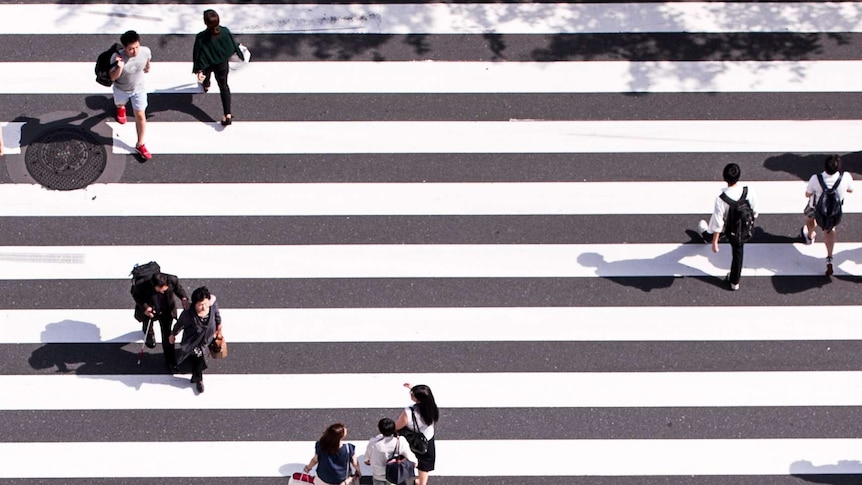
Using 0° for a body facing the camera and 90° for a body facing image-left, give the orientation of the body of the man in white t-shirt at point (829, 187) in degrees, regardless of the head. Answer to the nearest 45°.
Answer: approximately 180°

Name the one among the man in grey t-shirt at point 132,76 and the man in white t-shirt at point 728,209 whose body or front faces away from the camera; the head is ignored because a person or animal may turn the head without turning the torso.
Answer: the man in white t-shirt at point 728,209

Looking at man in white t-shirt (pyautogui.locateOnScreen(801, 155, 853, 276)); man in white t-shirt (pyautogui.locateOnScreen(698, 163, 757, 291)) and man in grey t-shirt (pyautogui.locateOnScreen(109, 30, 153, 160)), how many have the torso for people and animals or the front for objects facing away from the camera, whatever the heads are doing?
2

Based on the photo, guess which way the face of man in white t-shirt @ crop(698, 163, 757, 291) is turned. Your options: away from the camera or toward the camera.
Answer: away from the camera

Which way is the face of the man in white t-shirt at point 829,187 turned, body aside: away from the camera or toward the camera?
away from the camera

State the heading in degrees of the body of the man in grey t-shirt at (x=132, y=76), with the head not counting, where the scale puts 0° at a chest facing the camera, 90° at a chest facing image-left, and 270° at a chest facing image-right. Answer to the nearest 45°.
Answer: approximately 315°

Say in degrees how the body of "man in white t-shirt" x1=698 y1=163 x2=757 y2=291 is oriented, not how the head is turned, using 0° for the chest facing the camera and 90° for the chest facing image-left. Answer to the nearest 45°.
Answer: approximately 180°

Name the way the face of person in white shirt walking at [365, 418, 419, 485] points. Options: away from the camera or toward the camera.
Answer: away from the camera
